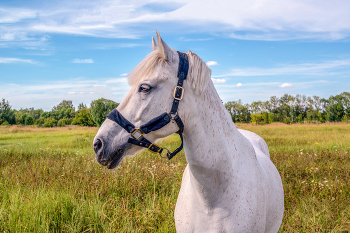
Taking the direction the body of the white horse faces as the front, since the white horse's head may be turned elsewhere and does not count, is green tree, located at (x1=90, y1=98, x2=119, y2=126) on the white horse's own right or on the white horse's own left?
on the white horse's own right

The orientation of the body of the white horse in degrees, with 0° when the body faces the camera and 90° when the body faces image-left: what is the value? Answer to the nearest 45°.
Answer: approximately 45°
